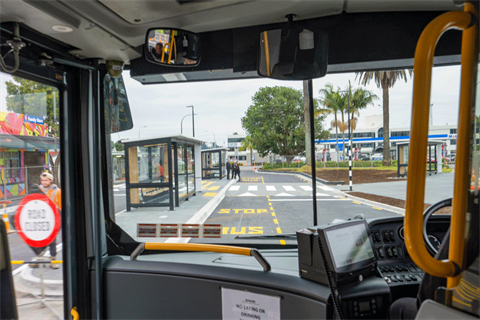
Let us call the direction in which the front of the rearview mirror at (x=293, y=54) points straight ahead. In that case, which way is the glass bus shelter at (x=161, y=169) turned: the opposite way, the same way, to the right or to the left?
to the left

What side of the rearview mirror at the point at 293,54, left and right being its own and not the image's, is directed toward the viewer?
front

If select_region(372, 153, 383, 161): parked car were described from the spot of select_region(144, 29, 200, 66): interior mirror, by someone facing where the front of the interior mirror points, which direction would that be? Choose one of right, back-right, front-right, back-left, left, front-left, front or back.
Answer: left

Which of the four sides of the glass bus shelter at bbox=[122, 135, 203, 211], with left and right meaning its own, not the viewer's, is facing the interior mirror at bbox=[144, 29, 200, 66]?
right

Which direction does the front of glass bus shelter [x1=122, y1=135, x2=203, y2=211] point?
to the viewer's right

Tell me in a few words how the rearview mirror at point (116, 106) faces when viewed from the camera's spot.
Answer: facing the viewer and to the right of the viewer

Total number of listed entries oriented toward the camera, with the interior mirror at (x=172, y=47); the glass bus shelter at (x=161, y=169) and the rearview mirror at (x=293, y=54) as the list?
2

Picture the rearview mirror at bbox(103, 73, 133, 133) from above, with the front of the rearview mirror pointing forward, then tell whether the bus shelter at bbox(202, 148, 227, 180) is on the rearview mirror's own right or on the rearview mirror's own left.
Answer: on the rearview mirror's own left

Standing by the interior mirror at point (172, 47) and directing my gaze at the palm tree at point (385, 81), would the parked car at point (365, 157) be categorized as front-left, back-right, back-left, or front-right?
front-left

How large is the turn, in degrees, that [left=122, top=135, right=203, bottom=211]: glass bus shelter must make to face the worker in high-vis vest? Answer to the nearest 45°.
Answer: approximately 90° to its right

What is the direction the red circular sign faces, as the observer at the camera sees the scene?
facing the viewer
